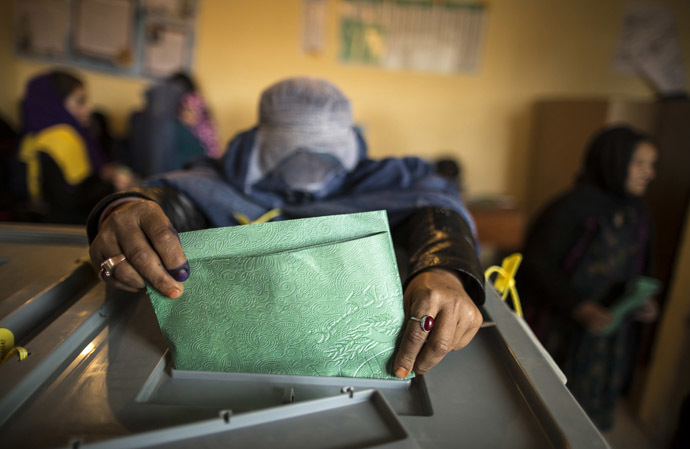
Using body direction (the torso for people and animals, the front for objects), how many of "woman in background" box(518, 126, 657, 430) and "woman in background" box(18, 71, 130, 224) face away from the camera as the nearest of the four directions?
0

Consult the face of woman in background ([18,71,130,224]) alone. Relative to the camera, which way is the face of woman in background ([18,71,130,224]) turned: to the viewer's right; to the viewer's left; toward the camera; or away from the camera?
to the viewer's right

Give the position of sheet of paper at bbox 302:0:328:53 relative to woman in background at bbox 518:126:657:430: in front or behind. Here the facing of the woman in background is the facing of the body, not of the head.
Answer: behind

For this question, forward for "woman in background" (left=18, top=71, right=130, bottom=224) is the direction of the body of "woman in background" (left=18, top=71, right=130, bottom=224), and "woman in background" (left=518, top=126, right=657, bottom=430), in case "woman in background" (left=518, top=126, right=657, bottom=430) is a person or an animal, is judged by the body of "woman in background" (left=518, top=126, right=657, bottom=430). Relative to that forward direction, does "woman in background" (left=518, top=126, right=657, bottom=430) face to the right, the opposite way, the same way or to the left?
to the right

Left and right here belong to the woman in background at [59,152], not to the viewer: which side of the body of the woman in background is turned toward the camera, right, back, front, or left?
right

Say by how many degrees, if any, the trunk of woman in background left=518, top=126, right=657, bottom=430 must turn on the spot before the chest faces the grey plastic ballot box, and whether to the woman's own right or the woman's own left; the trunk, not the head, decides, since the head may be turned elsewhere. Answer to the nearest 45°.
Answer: approximately 45° to the woman's own right
